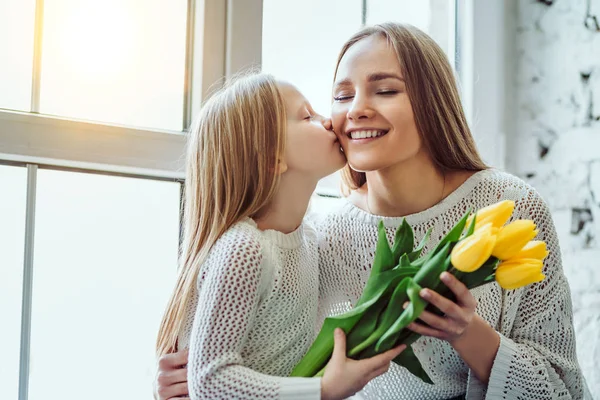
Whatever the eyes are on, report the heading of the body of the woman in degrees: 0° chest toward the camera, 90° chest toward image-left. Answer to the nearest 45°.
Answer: approximately 45°

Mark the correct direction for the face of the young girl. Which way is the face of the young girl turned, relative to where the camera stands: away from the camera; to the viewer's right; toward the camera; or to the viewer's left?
to the viewer's right
